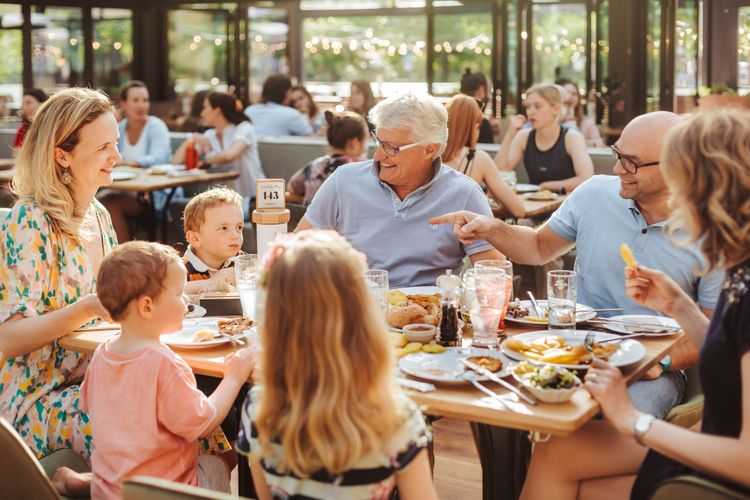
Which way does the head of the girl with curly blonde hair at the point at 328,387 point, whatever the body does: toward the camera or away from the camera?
away from the camera

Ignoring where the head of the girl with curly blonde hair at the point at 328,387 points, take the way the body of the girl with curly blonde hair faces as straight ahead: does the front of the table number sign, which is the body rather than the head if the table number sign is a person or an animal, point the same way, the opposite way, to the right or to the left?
the opposite way

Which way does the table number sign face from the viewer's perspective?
toward the camera

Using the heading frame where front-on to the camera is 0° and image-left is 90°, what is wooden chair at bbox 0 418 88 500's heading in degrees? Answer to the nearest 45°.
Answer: approximately 225°

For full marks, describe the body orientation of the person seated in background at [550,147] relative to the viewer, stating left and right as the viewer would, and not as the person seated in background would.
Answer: facing the viewer and to the left of the viewer

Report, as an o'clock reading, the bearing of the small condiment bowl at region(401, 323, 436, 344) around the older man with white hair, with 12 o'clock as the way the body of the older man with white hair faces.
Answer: The small condiment bowl is roughly at 12 o'clock from the older man with white hair.

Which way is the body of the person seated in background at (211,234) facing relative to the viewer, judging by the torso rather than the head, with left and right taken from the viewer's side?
facing the viewer and to the right of the viewer

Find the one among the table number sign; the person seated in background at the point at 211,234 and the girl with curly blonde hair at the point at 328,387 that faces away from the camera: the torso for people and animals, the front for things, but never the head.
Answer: the girl with curly blonde hair

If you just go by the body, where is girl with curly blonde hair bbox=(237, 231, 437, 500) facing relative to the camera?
away from the camera

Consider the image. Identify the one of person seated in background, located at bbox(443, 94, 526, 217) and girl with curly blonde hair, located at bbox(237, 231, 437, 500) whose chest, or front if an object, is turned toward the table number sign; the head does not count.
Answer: the girl with curly blonde hair

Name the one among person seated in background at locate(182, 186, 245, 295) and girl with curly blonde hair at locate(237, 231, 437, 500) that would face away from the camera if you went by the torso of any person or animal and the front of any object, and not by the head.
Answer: the girl with curly blonde hair

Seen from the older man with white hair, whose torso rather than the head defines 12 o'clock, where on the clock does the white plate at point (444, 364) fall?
The white plate is roughly at 12 o'clock from the older man with white hair.

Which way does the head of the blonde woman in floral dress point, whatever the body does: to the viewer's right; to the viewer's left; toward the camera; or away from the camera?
to the viewer's right
